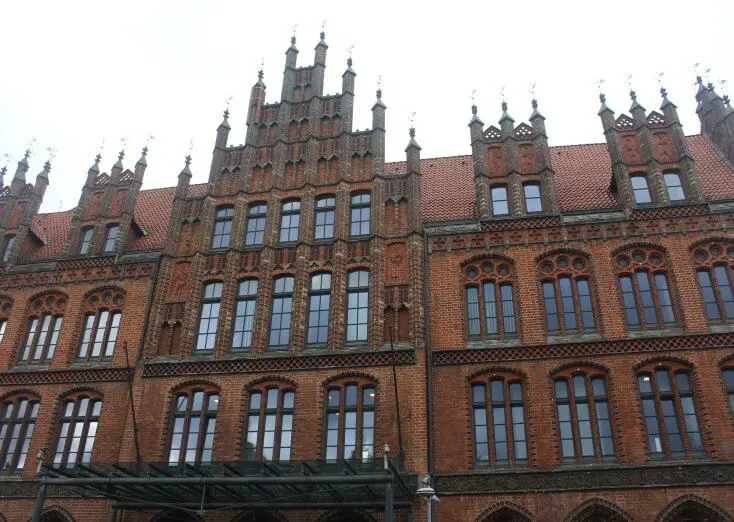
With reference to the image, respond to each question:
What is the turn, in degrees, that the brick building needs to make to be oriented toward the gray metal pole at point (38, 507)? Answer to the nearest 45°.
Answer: approximately 90° to its right

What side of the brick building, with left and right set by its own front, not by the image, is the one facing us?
front
